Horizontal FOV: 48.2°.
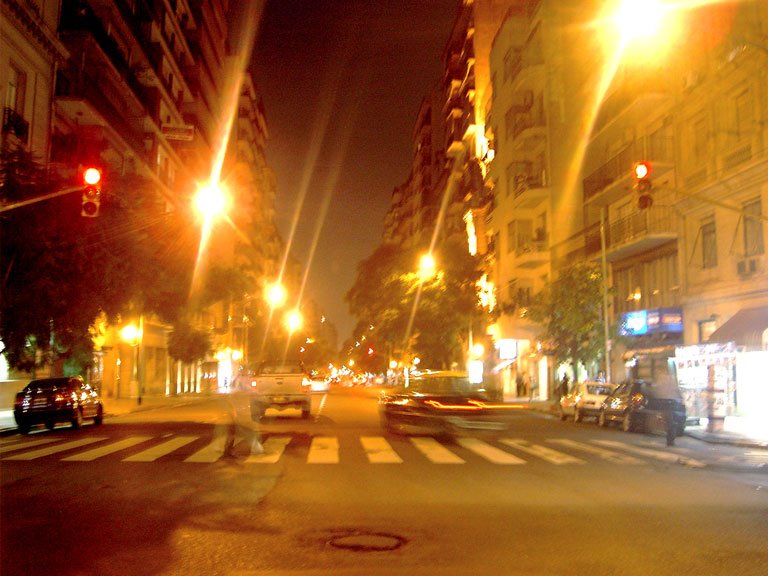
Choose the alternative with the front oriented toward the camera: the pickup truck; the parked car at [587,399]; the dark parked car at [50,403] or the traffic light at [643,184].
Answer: the traffic light

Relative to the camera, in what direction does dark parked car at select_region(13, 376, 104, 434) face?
facing away from the viewer and to the right of the viewer

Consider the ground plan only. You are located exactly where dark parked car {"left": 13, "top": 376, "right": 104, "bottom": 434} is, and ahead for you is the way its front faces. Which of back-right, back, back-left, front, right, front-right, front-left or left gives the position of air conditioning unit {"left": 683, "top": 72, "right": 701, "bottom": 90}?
front-right

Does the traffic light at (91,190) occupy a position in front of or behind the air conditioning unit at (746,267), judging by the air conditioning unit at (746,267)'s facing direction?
in front

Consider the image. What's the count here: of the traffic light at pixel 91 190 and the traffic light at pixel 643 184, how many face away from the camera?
0

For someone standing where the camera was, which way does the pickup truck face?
facing away from the viewer

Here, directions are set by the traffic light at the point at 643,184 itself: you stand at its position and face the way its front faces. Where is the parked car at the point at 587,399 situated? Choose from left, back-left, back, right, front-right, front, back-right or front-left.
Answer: back

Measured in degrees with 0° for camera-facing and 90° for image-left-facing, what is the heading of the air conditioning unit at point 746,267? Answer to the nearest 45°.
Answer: approximately 45°

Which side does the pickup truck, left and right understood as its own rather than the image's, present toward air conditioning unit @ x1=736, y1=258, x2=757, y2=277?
right

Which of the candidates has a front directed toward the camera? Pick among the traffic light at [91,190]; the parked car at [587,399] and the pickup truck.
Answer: the traffic light

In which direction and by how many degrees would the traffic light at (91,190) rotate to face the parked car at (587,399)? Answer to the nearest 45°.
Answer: approximately 135° to its left

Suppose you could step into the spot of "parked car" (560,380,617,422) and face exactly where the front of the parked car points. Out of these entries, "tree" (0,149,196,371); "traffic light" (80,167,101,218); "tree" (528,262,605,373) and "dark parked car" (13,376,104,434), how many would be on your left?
3

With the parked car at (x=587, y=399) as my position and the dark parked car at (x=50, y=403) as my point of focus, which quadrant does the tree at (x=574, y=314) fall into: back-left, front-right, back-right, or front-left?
back-right

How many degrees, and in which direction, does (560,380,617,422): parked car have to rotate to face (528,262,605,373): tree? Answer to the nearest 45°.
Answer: approximately 45° to its right

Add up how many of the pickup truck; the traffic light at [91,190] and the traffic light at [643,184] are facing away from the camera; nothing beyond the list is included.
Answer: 1
